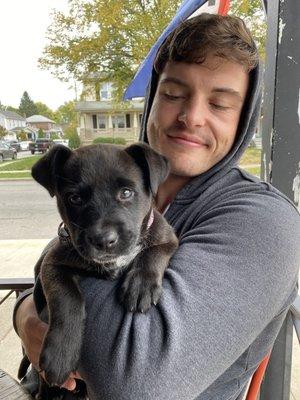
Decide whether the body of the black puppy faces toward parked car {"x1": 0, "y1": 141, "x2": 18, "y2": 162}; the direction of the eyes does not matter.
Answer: no

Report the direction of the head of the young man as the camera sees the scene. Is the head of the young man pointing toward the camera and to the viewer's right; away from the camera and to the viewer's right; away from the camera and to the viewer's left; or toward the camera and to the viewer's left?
toward the camera and to the viewer's left

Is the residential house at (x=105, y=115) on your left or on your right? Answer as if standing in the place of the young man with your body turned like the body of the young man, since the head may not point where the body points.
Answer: on your right

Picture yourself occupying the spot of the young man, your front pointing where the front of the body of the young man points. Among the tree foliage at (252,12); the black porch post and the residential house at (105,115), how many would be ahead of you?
0

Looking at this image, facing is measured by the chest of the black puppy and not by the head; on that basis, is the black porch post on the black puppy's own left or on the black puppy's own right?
on the black puppy's own left

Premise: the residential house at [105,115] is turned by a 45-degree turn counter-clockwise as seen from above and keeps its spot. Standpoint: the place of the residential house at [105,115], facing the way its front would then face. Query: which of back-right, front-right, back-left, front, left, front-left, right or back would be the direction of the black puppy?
front-right

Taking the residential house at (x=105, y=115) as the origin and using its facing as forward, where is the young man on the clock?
The young man is roughly at 12 o'clock from the residential house.

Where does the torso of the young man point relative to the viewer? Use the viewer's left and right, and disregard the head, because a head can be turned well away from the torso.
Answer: facing the viewer and to the left of the viewer

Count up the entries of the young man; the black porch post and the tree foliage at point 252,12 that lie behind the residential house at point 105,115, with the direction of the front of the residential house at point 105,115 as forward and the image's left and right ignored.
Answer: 0

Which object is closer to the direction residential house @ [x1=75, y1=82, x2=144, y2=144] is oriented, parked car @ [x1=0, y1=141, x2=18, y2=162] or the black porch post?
the black porch post

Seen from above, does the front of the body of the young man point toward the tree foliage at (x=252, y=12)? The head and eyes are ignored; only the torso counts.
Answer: no

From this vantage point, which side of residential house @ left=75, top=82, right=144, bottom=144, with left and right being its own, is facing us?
front

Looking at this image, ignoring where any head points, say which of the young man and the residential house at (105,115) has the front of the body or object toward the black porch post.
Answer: the residential house

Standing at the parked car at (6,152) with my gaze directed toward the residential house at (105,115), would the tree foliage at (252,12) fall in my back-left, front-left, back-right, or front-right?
front-right

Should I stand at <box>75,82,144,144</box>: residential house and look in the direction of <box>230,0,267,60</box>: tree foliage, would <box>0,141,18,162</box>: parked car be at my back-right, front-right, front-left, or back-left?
back-right

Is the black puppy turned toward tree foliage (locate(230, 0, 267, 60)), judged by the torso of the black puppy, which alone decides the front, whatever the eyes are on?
no
